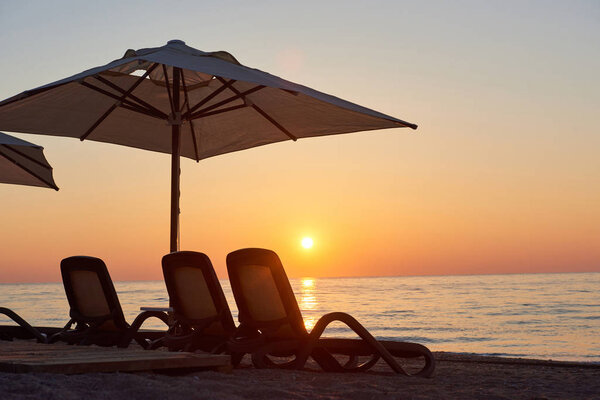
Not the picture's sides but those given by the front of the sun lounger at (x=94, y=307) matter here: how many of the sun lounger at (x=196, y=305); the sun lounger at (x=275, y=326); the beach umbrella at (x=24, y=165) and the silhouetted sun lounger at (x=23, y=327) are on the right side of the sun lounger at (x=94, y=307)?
2
